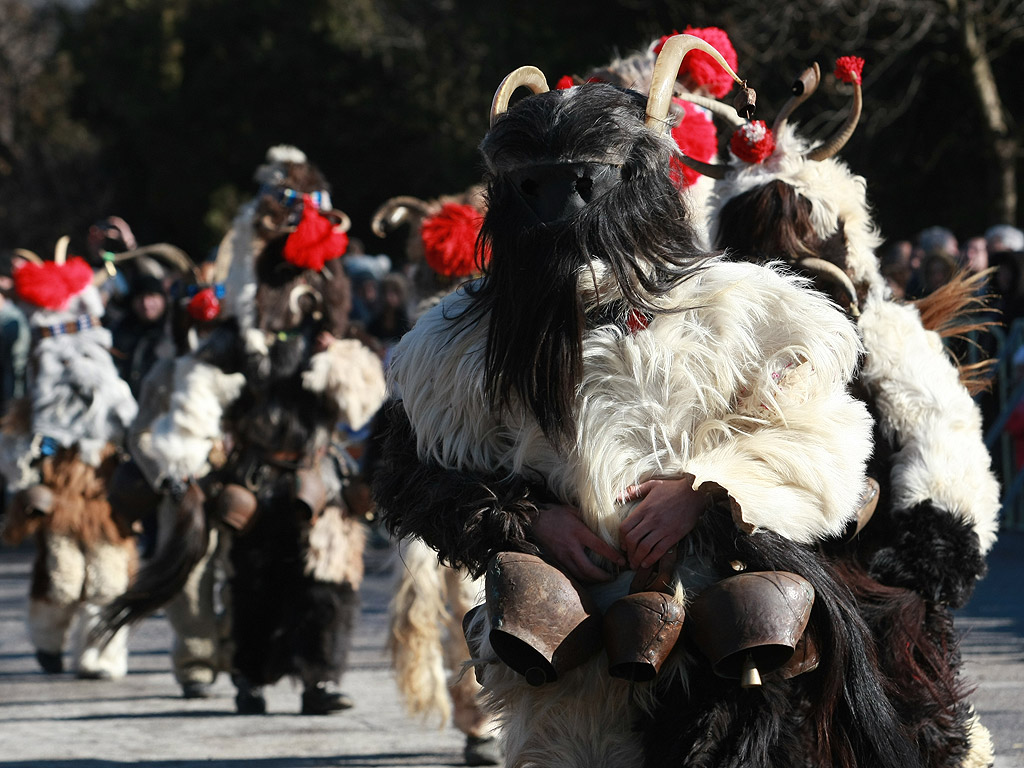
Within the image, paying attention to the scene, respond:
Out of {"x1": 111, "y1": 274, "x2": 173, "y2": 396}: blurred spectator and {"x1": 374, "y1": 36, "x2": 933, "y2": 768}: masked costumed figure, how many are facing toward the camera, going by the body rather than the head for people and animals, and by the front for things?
2

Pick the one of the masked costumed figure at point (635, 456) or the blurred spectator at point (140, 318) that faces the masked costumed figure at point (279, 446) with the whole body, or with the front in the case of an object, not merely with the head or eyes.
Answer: the blurred spectator

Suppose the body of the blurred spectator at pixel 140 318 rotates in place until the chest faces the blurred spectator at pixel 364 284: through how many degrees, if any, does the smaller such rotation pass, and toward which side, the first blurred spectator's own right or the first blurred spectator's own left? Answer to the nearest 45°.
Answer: approximately 135° to the first blurred spectator's own left

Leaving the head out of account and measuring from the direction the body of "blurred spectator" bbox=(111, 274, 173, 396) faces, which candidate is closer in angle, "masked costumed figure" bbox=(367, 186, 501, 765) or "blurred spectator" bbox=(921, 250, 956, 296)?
the masked costumed figure

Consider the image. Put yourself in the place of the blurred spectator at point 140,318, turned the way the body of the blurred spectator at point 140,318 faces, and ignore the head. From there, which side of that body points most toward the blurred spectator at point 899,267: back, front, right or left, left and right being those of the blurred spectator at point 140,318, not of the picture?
left

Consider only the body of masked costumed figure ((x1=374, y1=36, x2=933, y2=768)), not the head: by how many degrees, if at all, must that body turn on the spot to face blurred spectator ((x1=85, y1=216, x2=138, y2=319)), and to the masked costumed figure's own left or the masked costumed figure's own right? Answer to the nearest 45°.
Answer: approximately 135° to the masked costumed figure's own right

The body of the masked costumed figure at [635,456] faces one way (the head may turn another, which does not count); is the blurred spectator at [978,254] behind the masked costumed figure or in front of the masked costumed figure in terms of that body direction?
behind

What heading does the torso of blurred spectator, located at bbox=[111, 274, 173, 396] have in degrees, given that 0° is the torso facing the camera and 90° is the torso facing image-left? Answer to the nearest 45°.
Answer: approximately 0°
